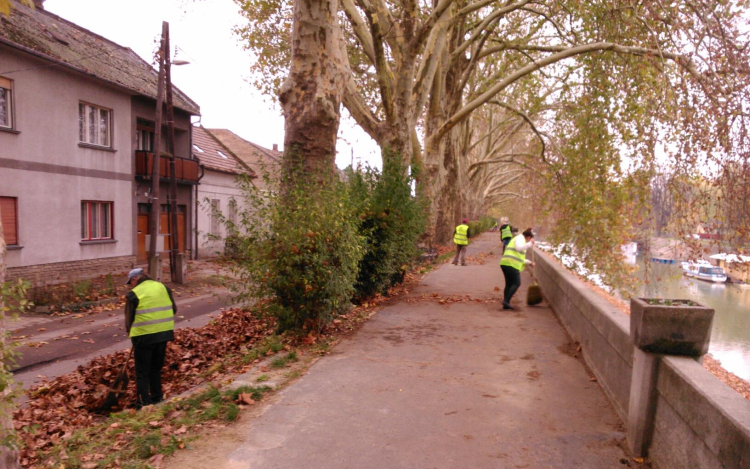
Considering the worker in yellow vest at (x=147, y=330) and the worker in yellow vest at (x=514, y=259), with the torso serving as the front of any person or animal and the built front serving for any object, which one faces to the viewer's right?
the worker in yellow vest at (x=514, y=259)

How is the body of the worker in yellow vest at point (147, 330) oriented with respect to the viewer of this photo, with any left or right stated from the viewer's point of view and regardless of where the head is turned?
facing away from the viewer and to the left of the viewer

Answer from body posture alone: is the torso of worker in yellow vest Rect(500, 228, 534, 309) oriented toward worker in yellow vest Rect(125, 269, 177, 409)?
no

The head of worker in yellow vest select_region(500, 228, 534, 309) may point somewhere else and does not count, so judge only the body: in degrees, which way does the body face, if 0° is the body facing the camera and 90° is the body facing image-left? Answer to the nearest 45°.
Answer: approximately 270°

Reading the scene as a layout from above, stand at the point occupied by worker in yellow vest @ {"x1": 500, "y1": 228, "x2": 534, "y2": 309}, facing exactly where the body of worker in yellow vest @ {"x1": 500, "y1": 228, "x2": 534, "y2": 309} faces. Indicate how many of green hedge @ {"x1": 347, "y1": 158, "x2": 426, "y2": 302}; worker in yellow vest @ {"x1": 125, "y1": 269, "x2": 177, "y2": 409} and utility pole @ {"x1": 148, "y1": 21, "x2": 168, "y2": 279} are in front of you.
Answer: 0

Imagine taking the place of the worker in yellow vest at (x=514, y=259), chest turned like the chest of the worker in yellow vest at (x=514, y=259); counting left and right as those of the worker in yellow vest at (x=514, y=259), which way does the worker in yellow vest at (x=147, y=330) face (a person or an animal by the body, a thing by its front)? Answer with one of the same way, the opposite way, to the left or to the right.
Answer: the opposite way

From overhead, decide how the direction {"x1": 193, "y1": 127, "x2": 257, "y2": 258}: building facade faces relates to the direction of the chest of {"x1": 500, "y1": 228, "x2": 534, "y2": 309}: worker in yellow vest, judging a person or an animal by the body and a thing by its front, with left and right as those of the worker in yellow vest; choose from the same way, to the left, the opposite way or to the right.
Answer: the same way

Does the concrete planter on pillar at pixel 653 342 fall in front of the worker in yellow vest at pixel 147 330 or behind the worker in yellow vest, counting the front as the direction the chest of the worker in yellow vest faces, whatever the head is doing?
behind

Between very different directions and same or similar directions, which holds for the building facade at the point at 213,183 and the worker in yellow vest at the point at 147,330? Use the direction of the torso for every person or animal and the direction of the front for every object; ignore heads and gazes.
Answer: very different directions

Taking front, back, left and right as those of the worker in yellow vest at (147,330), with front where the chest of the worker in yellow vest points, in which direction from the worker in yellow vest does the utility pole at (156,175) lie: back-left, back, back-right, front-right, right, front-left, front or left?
front-right

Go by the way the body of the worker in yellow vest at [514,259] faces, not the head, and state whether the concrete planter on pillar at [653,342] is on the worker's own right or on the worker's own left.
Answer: on the worker's own right

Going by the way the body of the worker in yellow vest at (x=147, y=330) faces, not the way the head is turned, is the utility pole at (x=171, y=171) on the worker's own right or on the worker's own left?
on the worker's own right

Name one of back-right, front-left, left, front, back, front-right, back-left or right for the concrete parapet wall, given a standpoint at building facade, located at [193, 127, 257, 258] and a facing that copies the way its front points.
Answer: front-right

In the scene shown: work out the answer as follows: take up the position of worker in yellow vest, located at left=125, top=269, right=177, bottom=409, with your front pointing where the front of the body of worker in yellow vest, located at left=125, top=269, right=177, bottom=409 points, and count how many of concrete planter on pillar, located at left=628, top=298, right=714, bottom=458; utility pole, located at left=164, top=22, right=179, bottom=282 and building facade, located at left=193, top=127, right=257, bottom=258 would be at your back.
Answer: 1

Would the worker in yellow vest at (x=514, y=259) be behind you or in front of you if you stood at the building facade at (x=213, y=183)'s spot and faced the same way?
in front
